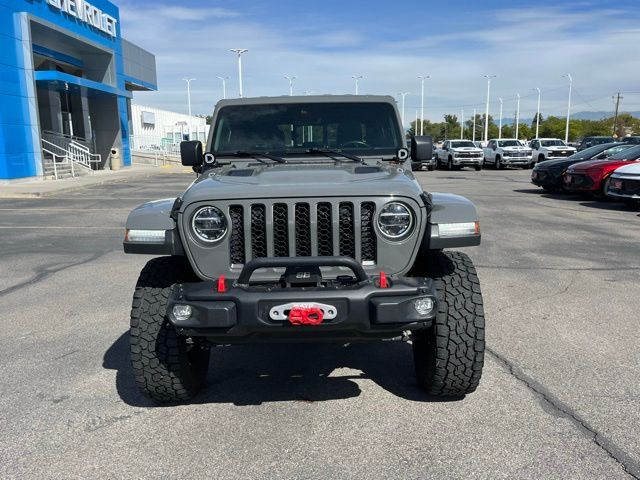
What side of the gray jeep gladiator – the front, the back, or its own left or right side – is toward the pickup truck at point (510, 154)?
back

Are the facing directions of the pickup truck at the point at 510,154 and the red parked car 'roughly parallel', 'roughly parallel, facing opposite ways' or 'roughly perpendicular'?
roughly perpendicular

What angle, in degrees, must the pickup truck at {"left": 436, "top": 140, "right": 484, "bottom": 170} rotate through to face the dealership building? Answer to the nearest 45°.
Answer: approximately 135° to its right

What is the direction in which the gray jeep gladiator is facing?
toward the camera

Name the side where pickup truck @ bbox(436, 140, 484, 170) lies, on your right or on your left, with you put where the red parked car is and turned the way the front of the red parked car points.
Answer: on your right

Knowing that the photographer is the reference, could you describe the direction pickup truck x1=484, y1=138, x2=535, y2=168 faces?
facing the viewer and to the right of the viewer

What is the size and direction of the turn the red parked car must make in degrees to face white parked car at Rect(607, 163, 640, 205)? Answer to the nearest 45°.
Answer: approximately 45° to its left

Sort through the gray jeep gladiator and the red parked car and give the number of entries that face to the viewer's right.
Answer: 0

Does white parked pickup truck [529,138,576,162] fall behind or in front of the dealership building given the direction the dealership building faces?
in front

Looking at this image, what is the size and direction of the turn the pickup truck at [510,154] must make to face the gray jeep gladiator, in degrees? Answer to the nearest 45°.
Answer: approximately 45° to its right

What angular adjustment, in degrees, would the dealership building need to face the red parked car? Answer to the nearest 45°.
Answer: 0° — it already faces it

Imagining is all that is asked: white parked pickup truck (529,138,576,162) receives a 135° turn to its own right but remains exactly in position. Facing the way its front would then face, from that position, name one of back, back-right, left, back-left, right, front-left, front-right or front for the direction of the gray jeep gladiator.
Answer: left

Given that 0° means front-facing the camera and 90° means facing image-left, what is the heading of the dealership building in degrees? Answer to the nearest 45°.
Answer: approximately 315°

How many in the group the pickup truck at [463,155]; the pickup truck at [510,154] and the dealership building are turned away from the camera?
0

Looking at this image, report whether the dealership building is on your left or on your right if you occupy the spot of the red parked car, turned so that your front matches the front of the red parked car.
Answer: on your right

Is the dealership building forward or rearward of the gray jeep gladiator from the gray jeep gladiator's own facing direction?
rearward

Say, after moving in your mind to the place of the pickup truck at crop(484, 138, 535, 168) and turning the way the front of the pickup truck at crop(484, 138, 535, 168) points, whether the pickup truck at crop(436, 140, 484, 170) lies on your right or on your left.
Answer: on your right
